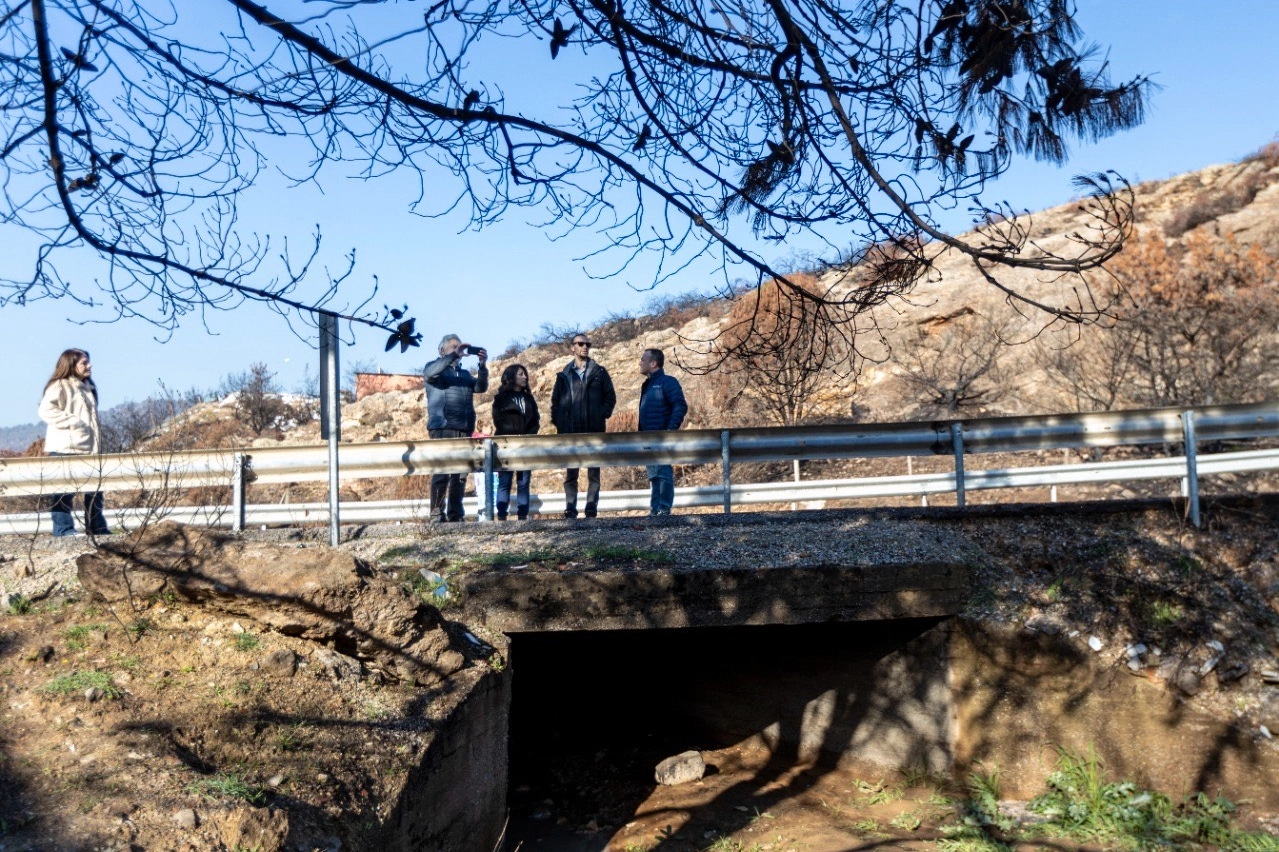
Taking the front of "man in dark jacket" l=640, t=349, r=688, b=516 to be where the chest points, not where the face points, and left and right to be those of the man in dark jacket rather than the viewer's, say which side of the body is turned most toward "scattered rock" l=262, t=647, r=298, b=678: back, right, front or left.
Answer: front

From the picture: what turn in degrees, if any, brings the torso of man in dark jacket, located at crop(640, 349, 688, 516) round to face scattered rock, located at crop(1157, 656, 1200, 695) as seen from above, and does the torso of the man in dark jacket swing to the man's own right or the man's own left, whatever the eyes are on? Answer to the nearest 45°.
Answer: approximately 90° to the man's own left

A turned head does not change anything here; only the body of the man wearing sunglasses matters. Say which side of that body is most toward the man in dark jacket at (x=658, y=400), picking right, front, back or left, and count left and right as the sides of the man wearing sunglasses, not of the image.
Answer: left

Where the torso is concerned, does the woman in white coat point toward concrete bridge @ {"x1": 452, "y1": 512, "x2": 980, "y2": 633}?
yes

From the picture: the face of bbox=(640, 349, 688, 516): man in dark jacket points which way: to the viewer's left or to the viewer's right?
to the viewer's left

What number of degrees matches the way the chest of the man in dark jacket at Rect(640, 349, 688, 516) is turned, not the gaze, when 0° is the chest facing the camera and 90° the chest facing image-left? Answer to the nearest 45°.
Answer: approximately 45°
